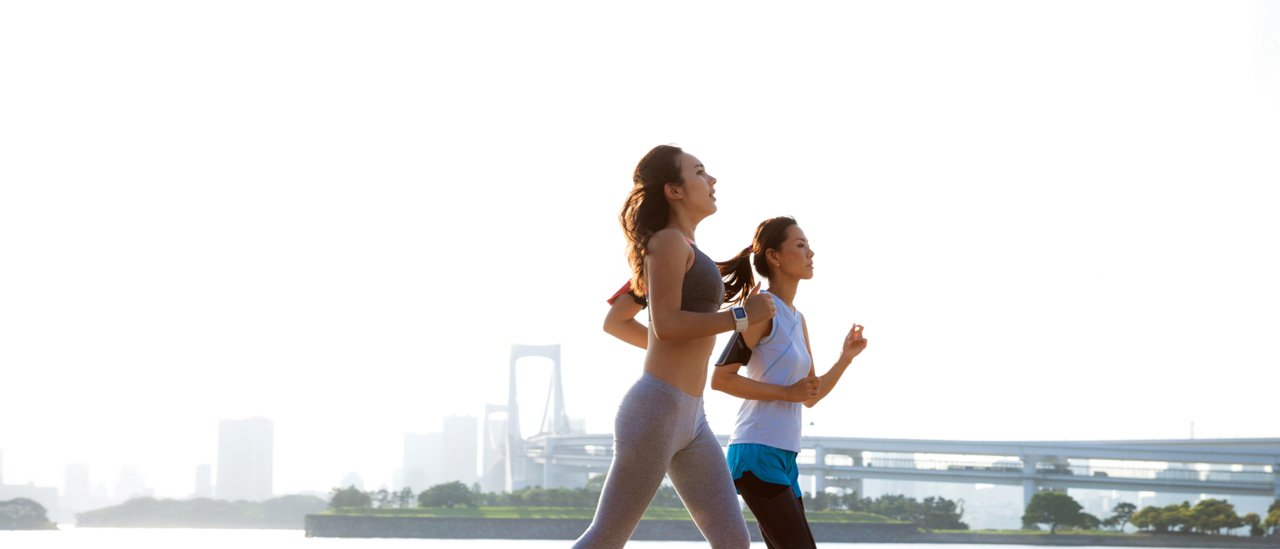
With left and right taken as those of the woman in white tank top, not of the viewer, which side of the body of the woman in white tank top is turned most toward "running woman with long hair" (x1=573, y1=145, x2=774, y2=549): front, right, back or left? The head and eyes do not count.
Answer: right

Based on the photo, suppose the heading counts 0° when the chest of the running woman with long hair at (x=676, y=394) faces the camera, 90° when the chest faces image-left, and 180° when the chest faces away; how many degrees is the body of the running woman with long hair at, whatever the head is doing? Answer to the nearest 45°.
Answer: approximately 270°

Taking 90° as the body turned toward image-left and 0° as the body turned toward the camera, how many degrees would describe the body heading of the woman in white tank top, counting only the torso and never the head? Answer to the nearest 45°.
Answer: approximately 270°

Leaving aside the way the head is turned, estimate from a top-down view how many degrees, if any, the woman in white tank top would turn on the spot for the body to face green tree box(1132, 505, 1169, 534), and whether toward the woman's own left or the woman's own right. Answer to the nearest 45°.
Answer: approximately 90° to the woman's own left

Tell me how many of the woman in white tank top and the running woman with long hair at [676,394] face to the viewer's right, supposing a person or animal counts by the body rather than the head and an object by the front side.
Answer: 2

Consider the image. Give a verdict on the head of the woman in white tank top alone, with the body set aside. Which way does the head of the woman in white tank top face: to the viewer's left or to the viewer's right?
to the viewer's right

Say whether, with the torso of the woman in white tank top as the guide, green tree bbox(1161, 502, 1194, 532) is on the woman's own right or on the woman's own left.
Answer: on the woman's own left

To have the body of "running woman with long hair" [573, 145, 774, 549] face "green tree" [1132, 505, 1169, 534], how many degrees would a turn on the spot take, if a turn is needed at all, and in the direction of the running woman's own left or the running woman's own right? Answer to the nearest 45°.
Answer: approximately 90° to the running woman's own left

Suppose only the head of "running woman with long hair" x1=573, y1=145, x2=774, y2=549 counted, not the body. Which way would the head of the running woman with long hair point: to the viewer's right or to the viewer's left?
to the viewer's right

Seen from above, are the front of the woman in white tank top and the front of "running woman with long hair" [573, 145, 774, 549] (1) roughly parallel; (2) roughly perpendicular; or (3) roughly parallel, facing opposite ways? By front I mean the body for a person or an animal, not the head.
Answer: roughly parallel
